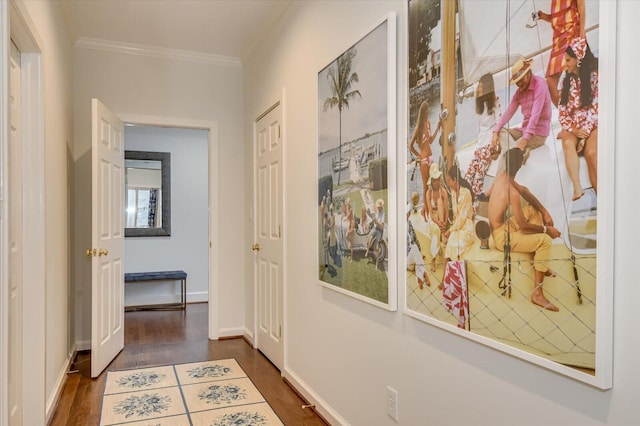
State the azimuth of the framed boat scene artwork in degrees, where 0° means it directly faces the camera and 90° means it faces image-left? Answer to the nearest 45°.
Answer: approximately 45°

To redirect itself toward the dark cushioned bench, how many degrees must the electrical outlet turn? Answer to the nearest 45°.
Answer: approximately 90° to its right

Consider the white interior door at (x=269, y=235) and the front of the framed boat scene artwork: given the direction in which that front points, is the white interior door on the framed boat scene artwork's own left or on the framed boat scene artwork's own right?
on the framed boat scene artwork's own right

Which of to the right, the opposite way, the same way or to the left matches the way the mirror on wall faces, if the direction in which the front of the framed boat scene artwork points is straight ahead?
to the left

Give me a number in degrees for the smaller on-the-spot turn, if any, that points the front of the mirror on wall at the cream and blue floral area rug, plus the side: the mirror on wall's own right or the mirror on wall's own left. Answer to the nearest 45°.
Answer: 0° — it already faces it

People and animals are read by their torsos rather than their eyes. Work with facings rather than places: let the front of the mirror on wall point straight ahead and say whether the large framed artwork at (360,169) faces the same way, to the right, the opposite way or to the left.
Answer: to the right
